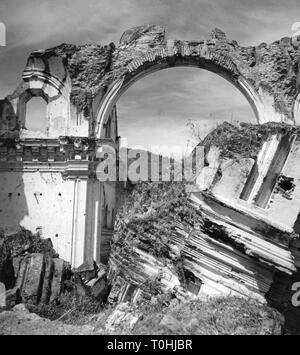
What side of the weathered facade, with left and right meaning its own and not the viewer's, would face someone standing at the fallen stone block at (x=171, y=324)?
front

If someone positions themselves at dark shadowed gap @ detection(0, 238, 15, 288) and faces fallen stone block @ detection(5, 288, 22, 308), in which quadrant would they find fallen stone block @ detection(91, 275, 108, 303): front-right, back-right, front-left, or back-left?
front-left

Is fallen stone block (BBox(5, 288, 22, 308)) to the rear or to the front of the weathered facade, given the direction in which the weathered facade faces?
to the front

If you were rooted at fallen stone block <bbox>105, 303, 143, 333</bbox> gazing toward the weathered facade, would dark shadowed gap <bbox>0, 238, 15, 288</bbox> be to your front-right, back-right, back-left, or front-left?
front-left

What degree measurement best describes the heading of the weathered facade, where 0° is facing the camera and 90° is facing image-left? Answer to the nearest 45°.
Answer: approximately 0°

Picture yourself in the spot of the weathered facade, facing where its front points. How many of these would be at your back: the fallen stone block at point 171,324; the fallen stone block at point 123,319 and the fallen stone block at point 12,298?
0
